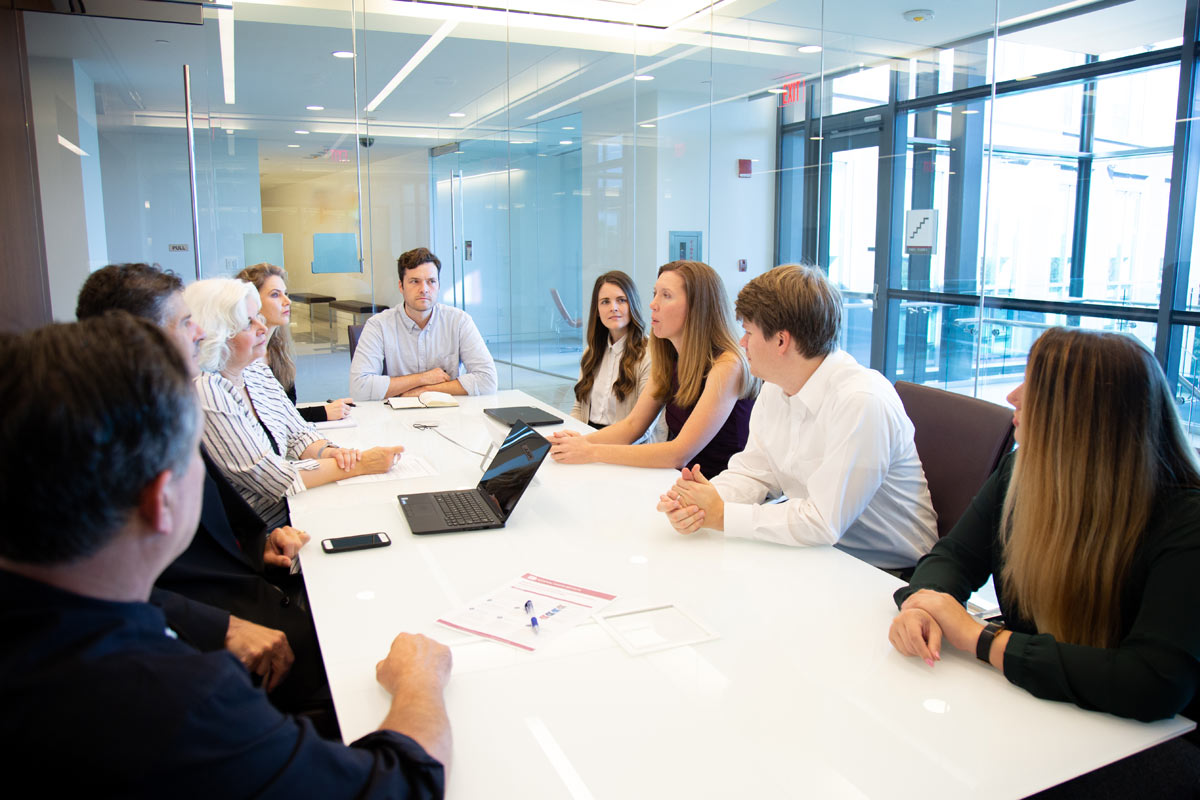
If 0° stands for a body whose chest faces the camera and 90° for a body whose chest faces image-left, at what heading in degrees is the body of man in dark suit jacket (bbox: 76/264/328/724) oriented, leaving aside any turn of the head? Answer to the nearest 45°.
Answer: approximately 270°

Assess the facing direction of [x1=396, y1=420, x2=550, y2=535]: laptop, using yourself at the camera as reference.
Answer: facing to the left of the viewer

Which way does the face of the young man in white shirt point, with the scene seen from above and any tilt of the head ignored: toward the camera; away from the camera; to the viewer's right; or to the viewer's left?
to the viewer's left

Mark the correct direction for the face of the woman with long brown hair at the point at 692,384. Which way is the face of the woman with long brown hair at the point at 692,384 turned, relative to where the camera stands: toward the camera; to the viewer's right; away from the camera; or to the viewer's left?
to the viewer's left

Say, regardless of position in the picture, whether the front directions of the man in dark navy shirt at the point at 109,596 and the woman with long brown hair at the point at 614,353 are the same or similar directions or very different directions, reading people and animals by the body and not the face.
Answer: very different directions

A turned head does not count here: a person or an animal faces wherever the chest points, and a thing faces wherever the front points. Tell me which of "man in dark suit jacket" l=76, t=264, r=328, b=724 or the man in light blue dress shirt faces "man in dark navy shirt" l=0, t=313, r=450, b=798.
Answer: the man in light blue dress shirt

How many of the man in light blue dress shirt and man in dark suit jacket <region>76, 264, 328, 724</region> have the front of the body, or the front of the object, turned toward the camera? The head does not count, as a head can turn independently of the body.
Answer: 1

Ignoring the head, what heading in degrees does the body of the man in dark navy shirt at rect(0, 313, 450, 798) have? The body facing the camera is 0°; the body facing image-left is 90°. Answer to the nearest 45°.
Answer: approximately 225°
